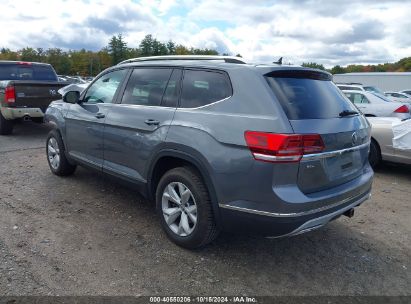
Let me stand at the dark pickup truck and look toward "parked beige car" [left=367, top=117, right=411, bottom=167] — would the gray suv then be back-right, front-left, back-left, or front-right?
front-right

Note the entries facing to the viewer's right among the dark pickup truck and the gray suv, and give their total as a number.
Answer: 0

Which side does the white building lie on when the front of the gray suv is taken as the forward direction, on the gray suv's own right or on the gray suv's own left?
on the gray suv's own right

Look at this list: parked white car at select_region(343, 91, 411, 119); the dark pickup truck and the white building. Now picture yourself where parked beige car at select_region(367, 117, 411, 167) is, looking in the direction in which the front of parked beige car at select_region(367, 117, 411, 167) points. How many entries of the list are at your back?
0

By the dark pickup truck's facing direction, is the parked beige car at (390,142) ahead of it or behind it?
behind

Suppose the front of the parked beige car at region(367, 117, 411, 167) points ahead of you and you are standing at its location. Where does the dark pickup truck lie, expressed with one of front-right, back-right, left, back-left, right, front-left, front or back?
front-left

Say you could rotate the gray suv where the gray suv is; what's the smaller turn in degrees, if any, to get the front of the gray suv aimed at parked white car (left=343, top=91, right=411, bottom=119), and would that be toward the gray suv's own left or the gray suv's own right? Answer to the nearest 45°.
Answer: approximately 90° to the gray suv's own right

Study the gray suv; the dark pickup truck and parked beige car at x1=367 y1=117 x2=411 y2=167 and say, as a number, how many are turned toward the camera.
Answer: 0

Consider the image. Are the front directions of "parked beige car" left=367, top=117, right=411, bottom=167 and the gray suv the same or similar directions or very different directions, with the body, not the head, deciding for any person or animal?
same or similar directions

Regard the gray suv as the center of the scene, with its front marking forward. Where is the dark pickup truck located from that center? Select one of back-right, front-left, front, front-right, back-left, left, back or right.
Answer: front

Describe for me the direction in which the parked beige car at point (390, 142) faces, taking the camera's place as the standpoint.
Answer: facing away from the viewer and to the left of the viewer

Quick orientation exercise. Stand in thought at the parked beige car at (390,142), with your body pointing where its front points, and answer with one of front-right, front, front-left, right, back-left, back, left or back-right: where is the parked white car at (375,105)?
front-right

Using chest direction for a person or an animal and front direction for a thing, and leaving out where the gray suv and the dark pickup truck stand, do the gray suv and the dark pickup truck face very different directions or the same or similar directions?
same or similar directions

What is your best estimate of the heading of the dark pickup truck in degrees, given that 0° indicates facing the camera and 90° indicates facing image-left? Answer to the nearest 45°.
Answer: approximately 135°

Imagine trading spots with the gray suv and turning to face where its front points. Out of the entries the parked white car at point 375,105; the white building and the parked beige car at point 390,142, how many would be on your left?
0

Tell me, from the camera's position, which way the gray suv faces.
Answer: facing away from the viewer and to the left of the viewer
